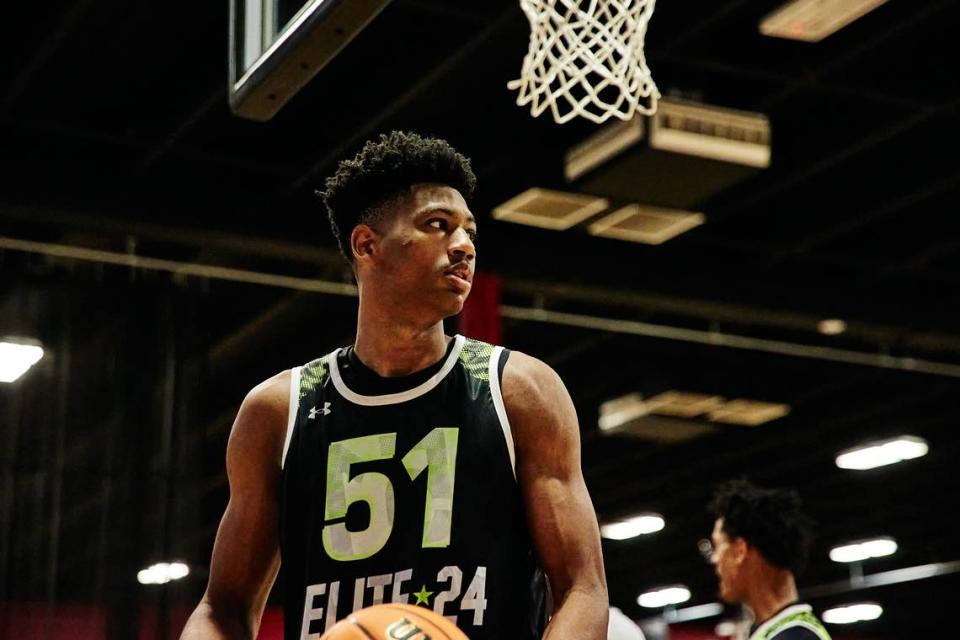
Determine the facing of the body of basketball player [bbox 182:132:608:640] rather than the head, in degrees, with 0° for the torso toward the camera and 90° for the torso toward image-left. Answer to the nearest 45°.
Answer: approximately 0°

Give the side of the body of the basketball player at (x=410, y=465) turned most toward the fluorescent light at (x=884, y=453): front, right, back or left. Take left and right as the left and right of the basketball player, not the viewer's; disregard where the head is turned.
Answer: back

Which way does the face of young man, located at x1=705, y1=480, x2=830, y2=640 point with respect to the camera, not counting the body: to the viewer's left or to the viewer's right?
to the viewer's left

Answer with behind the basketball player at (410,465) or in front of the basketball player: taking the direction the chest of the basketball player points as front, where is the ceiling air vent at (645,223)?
behind

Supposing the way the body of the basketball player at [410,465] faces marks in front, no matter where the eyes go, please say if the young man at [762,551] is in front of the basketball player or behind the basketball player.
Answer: behind

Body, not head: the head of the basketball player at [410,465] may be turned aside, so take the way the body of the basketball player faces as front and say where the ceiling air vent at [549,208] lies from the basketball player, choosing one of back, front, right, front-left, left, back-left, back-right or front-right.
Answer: back

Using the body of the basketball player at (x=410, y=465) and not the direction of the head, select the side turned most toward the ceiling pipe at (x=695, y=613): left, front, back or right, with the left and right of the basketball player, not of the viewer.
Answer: back

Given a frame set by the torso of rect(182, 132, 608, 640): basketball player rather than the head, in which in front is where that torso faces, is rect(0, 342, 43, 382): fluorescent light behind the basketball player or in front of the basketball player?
behind

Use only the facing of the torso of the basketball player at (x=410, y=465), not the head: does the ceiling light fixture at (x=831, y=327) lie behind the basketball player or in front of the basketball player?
behind

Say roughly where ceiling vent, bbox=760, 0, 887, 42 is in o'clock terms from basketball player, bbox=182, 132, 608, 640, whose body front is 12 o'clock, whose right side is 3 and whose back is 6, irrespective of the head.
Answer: The ceiling vent is roughly at 7 o'clock from the basketball player.

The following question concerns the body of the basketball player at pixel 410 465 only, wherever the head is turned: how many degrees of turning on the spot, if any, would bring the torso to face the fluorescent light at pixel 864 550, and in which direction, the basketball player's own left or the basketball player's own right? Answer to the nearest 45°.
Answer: approximately 180°

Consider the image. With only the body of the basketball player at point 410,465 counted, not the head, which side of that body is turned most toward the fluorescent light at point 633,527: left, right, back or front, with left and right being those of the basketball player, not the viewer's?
back
